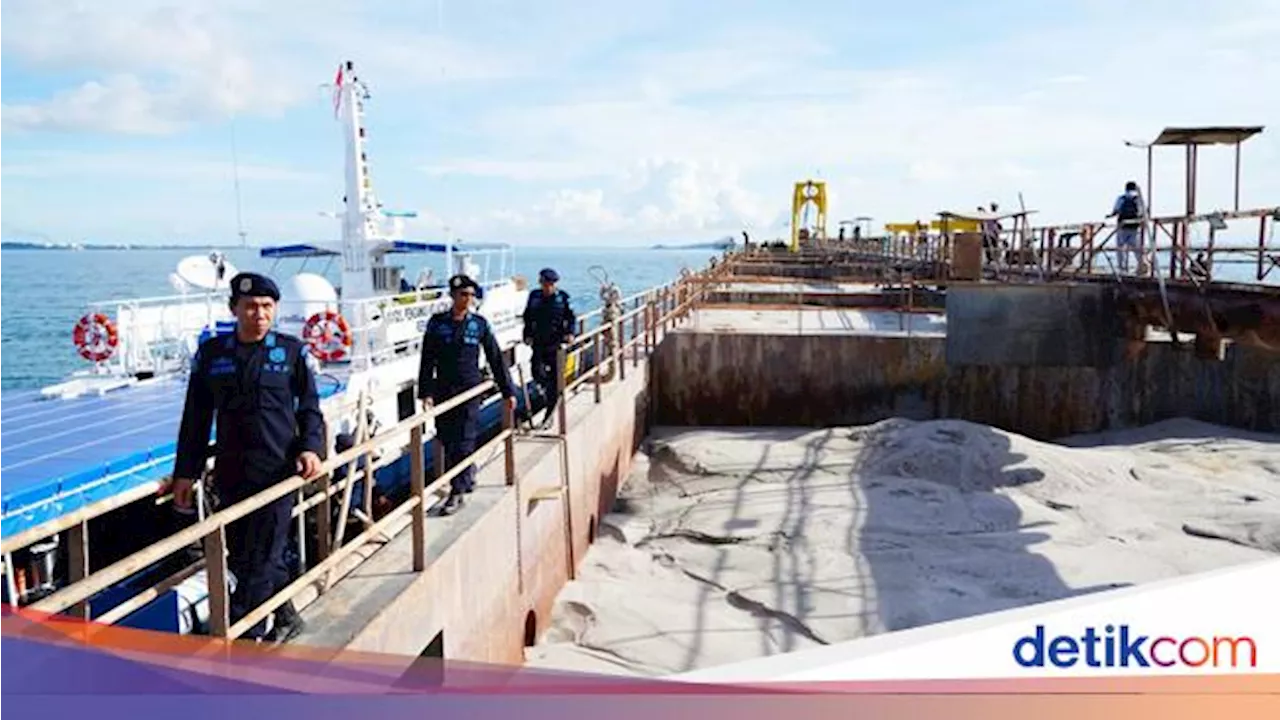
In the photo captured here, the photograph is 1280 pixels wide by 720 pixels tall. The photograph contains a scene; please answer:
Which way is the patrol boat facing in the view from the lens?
facing away from the viewer and to the right of the viewer

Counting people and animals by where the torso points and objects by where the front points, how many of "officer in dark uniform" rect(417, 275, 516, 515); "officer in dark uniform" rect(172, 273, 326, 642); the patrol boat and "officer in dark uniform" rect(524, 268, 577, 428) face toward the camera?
3

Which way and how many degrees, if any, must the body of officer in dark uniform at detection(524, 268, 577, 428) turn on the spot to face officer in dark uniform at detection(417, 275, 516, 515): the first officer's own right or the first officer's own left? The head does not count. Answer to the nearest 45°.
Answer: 0° — they already face them

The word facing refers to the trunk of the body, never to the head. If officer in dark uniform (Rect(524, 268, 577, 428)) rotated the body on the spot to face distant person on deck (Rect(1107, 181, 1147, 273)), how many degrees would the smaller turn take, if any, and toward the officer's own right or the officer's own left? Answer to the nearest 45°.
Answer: approximately 135° to the officer's own left

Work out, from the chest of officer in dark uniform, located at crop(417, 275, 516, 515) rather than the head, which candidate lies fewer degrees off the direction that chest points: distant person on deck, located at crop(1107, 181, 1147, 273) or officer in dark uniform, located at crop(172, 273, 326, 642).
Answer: the officer in dark uniform

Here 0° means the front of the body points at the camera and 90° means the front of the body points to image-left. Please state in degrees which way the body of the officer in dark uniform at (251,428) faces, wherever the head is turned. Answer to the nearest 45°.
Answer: approximately 0°

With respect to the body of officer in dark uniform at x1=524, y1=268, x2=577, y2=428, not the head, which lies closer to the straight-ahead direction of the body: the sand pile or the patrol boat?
the sand pile

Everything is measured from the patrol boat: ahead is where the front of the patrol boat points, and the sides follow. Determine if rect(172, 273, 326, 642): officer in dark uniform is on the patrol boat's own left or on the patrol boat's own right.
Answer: on the patrol boat's own right

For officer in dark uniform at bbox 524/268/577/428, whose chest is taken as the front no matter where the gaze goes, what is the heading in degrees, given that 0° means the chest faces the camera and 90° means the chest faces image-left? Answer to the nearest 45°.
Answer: approximately 0°
